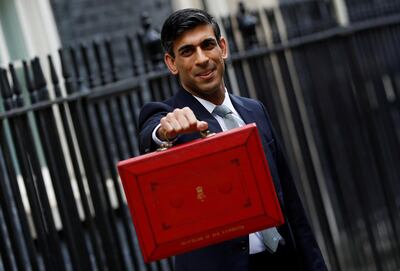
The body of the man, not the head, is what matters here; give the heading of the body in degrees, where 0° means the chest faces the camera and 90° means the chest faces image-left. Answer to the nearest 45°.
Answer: approximately 0°

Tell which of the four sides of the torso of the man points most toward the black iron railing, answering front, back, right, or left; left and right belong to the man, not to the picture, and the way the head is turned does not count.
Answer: back
